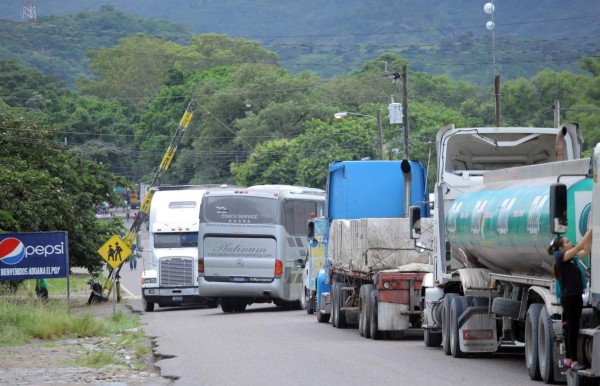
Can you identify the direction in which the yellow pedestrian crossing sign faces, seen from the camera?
facing the viewer

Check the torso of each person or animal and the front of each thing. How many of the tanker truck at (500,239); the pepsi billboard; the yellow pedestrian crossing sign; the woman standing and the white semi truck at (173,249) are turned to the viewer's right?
1

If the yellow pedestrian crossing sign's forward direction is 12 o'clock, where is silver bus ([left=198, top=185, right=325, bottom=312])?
The silver bus is roughly at 8 o'clock from the yellow pedestrian crossing sign.

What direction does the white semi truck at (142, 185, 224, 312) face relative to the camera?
toward the camera

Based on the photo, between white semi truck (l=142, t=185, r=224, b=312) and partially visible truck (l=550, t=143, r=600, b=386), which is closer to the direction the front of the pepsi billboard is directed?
the partially visible truck

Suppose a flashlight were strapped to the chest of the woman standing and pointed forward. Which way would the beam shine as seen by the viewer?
to the viewer's right

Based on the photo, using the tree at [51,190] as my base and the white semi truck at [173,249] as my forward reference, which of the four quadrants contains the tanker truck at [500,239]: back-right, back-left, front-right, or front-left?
front-right

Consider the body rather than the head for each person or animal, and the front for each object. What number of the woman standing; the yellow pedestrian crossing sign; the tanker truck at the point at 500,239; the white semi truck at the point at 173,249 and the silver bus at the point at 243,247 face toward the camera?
2

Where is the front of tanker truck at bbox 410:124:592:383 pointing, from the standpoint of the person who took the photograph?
facing away from the viewer and to the left of the viewer

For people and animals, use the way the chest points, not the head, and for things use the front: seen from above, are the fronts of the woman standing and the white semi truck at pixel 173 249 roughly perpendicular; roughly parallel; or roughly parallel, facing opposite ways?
roughly perpendicular

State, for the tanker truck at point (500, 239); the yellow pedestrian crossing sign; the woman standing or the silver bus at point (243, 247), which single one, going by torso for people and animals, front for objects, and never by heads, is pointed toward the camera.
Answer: the yellow pedestrian crossing sign
